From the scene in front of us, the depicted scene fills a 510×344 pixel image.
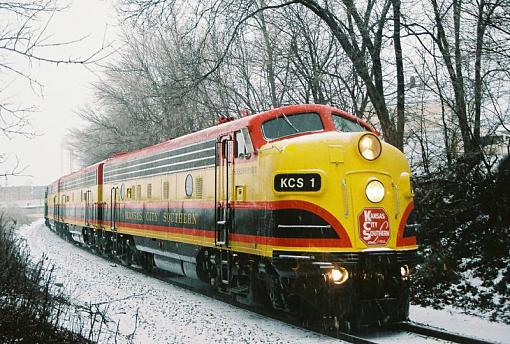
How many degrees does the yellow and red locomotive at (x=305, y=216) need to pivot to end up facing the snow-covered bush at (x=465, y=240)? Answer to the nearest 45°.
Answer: approximately 90° to its left
